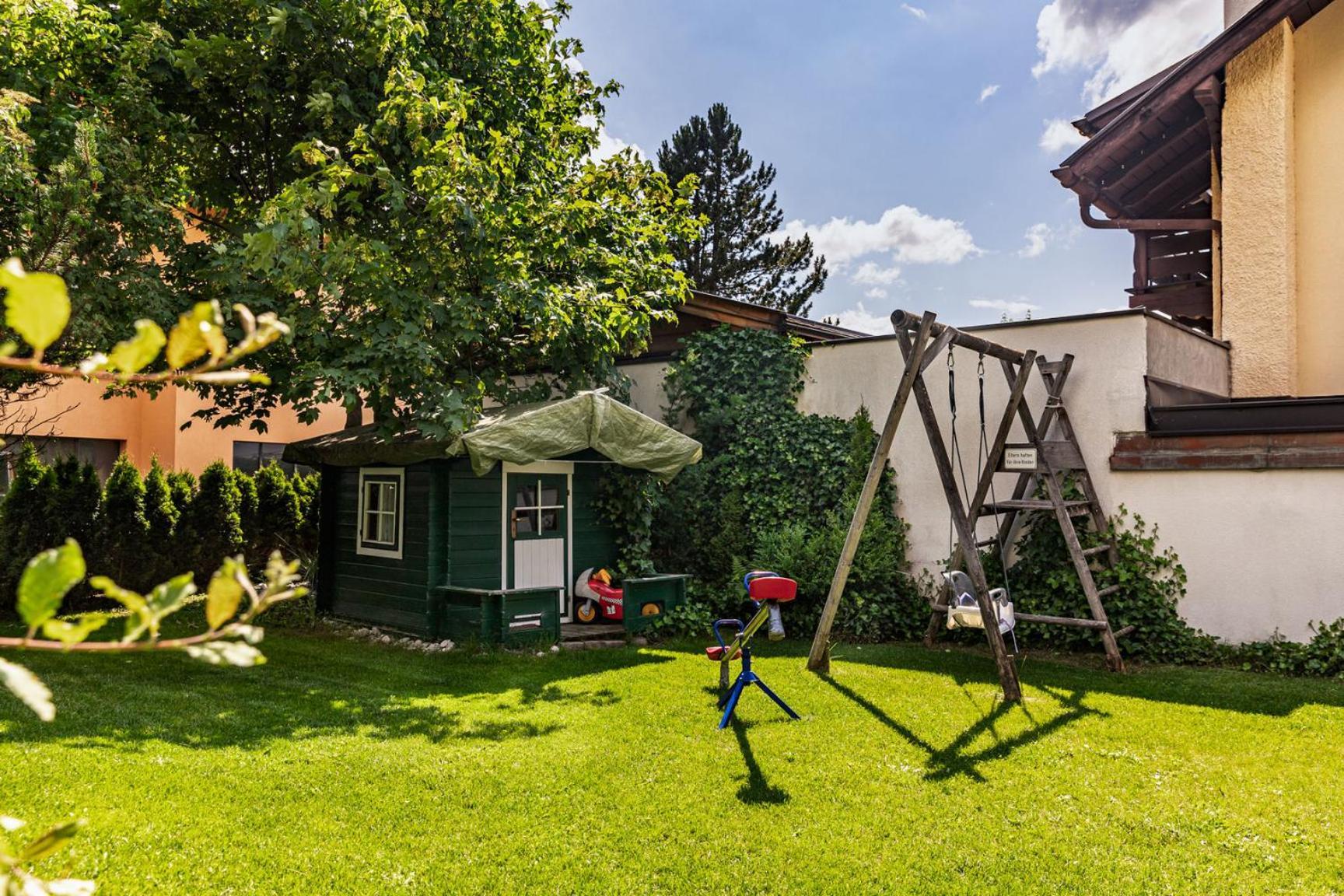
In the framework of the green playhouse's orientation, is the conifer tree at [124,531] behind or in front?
behind

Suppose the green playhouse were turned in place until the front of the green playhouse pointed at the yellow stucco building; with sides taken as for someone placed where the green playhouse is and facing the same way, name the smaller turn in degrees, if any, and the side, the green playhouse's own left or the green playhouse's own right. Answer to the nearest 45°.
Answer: approximately 45° to the green playhouse's own left

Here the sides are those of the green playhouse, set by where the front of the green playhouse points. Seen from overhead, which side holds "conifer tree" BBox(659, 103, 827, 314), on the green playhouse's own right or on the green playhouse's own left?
on the green playhouse's own left

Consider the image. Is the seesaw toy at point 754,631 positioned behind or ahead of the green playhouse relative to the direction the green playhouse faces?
ahead

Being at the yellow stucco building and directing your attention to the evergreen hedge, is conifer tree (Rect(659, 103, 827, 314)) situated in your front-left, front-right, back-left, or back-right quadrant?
front-right

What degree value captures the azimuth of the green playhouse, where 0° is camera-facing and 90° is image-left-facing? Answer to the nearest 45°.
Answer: approximately 315°

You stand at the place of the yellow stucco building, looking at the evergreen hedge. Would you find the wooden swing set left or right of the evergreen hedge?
left

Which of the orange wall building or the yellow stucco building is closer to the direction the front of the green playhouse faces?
the yellow stucco building

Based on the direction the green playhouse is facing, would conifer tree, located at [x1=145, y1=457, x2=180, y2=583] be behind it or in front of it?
behind

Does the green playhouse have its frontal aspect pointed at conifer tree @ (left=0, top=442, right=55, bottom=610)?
no

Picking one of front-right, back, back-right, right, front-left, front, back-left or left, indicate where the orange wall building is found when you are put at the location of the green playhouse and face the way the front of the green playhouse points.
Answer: back

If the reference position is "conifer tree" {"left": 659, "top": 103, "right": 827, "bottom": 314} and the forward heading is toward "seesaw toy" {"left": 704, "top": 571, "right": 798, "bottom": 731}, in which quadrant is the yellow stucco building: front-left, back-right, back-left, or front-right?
front-left
